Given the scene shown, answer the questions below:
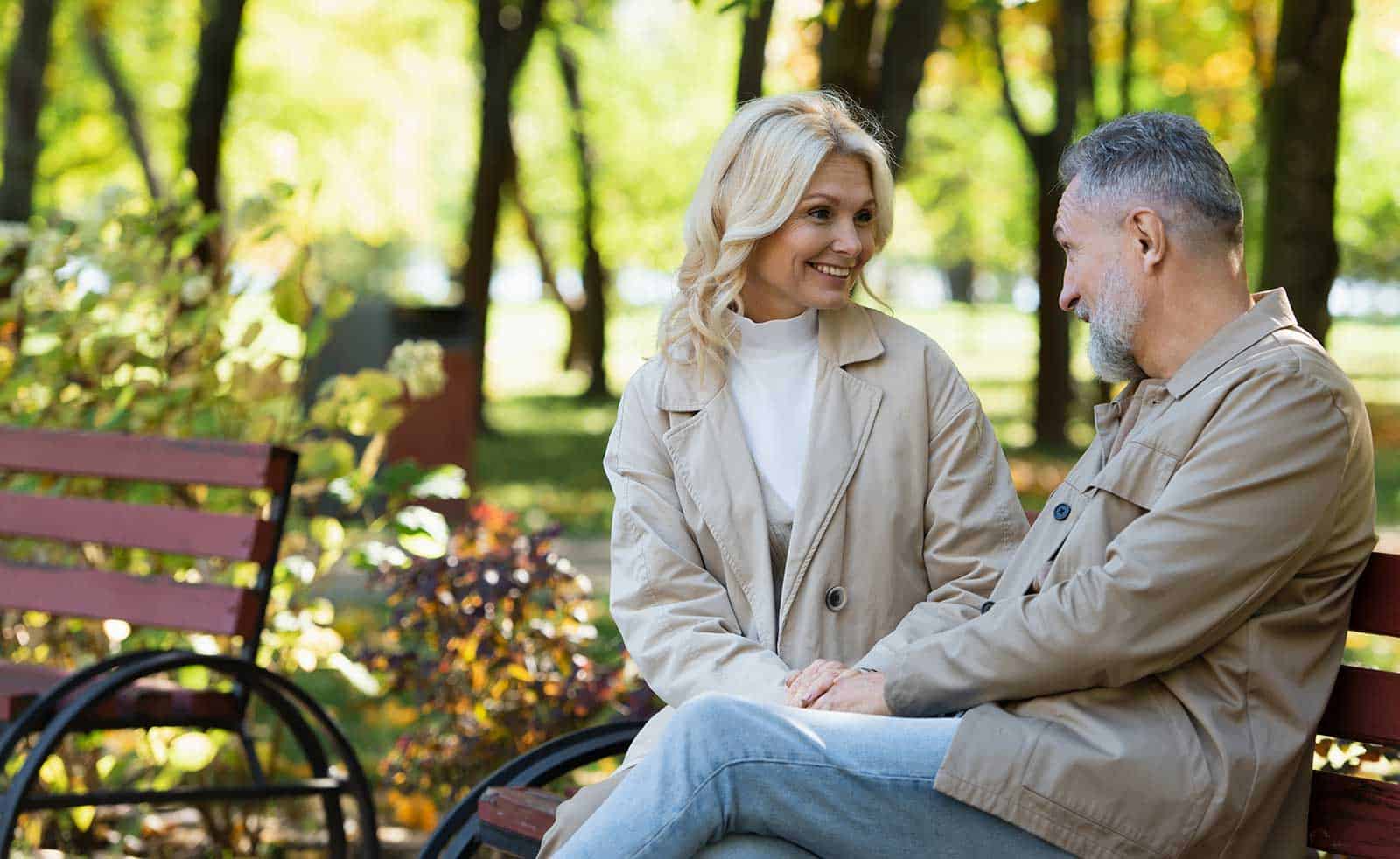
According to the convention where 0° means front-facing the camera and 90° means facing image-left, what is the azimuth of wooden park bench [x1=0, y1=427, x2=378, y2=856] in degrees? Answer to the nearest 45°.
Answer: approximately 45°

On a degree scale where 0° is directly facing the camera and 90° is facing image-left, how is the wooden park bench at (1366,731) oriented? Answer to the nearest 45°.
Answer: approximately 45°

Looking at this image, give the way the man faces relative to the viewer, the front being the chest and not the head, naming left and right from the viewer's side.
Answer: facing to the left of the viewer

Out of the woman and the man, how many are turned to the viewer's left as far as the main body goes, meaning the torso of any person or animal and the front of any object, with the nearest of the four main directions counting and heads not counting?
1

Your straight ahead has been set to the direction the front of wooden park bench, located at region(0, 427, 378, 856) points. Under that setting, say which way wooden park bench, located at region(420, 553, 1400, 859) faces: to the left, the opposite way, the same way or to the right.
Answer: the same way

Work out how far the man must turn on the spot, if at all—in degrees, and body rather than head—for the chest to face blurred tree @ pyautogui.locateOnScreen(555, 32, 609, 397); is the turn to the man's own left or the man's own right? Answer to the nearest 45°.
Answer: approximately 90° to the man's own right

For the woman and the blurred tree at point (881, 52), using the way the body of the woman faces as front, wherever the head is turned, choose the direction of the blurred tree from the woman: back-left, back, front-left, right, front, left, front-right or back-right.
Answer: back

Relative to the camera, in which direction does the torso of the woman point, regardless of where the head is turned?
toward the camera

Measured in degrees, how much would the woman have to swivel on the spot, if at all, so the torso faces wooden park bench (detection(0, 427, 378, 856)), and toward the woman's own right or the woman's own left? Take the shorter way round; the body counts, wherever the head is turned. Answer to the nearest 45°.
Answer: approximately 135° to the woman's own right

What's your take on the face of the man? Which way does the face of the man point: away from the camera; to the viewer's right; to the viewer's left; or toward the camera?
to the viewer's left

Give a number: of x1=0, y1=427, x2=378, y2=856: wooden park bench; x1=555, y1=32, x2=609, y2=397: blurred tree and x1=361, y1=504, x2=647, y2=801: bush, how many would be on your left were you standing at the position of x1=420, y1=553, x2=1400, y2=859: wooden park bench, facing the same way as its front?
0

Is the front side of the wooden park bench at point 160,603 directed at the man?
no

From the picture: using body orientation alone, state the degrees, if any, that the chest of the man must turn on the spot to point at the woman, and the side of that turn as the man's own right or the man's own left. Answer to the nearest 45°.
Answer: approximately 45° to the man's own right

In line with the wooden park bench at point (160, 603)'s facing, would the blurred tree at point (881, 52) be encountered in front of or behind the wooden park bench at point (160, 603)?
behind

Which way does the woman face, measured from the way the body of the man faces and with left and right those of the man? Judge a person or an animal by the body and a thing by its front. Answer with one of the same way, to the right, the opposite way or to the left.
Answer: to the left

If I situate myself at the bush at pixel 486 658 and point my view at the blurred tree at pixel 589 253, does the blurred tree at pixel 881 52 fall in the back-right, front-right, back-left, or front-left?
front-right

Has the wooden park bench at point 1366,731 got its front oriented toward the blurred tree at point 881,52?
no

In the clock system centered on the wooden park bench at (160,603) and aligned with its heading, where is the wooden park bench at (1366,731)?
the wooden park bench at (1366,731) is roughly at 9 o'clock from the wooden park bench at (160,603).

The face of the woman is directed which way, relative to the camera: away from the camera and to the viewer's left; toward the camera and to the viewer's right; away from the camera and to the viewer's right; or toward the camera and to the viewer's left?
toward the camera and to the viewer's right
